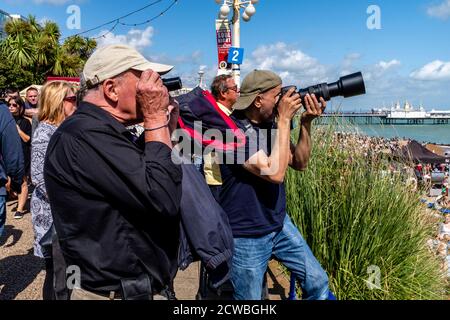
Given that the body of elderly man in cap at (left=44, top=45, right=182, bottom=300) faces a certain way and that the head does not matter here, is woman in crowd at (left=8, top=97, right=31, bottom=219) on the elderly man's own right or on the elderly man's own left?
on the elderly man's own left

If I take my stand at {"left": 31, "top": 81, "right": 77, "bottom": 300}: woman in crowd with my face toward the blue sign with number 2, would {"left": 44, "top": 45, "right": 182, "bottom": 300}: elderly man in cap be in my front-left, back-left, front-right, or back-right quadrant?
back-right

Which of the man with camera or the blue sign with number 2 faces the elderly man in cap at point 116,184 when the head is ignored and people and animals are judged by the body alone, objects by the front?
the blue sign with number 2

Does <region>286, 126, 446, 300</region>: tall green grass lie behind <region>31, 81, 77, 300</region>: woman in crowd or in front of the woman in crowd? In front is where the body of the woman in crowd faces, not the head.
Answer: in front

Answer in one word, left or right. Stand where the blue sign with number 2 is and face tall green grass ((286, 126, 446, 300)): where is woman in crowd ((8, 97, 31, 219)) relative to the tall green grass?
right

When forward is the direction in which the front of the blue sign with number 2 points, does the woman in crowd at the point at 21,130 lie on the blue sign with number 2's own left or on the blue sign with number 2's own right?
on the blue sign with number 2's own right

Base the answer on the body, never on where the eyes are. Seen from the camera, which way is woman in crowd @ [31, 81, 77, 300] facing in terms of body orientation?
to the viewer's right

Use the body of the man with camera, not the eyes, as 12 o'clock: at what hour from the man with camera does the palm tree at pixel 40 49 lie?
The palm tree is roughly at 8 o'clock from the man with camera.

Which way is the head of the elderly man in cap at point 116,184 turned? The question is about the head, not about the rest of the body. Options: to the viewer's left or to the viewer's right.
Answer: to the viewer's right

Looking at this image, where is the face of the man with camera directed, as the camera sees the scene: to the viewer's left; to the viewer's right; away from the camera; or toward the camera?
to the viewer's right

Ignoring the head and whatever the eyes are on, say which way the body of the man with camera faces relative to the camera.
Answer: to the viewer's right

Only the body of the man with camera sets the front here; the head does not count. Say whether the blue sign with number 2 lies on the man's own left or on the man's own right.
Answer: on the man's own left

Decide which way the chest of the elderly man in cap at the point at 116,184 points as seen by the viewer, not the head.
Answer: to the viewer's right

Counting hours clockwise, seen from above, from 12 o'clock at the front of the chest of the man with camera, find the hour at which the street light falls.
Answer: The street light is roughly at 9 o'clock from the man with camera.

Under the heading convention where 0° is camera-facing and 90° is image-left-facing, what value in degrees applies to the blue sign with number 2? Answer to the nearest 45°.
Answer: approximately 0°
